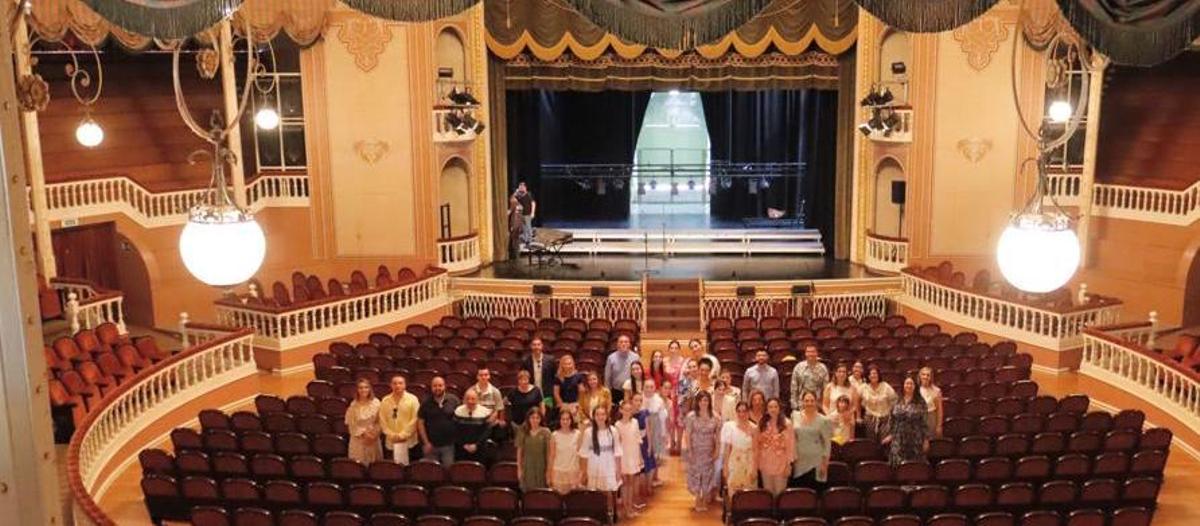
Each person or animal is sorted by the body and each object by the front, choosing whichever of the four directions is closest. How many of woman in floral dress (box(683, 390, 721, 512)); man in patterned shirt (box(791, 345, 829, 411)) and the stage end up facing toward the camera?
3

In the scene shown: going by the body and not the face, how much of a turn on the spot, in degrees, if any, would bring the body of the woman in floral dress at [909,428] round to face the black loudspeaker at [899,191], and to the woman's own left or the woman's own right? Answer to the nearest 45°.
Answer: approximately 180°

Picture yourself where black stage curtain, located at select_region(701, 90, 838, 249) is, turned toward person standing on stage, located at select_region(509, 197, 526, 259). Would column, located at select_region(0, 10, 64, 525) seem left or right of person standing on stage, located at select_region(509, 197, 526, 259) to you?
left

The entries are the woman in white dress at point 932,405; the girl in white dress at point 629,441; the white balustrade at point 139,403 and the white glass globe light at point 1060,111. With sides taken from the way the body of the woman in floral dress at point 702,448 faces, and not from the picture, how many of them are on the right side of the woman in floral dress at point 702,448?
2

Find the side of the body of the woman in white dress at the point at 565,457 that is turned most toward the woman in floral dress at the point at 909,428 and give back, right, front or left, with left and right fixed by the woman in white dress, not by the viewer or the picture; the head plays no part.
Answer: left
